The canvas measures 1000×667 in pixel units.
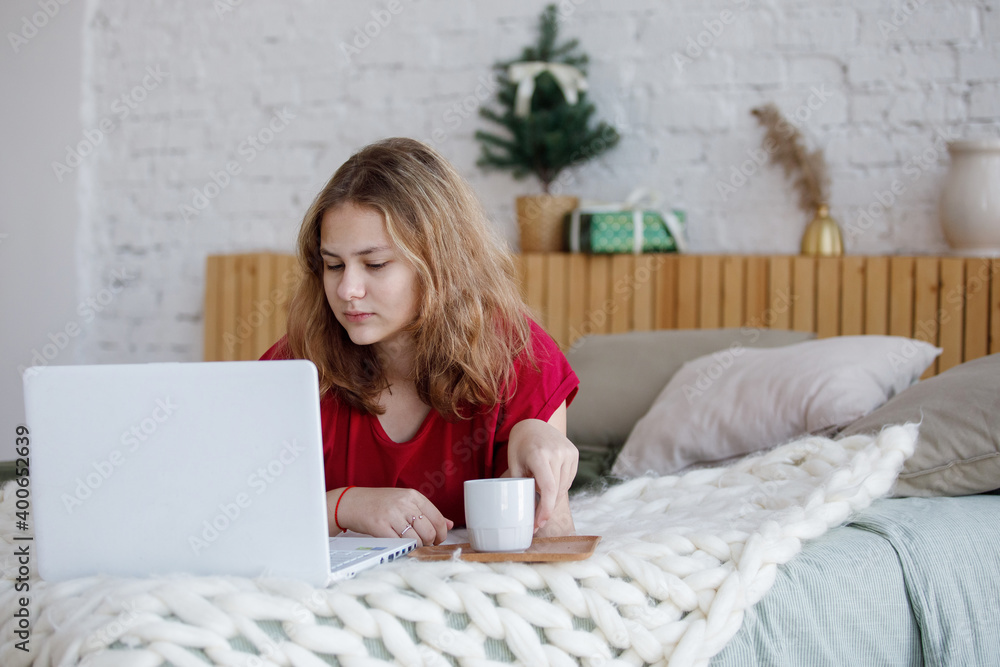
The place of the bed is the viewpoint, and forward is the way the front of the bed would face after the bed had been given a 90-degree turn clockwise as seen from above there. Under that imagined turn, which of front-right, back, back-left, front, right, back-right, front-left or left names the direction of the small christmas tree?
right

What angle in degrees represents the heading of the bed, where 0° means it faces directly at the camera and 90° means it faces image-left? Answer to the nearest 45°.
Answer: approximately 0°

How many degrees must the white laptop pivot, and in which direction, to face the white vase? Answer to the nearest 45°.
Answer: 0° — it already faces it

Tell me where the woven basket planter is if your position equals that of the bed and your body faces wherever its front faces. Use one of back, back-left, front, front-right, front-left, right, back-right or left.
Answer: back

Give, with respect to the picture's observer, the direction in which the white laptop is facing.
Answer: facing away from the viewer and to the right of the viewer
